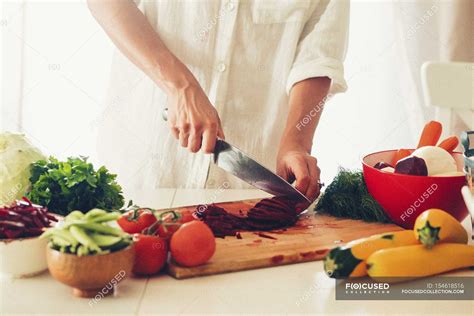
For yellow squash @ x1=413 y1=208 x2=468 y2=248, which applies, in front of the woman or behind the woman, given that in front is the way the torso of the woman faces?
in front

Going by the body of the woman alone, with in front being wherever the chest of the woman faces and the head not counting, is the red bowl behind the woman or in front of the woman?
in front

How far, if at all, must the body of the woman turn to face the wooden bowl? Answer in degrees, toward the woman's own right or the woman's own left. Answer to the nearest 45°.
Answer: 0° — they already face it

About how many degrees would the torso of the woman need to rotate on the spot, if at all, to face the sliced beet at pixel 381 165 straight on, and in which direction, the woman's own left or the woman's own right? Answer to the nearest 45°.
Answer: approximately 45° to the woman's own left

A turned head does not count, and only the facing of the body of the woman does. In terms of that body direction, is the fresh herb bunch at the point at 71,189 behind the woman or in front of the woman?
in front

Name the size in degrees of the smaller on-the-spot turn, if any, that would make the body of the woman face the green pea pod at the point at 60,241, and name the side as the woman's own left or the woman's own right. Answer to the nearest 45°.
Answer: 0° — they already face it

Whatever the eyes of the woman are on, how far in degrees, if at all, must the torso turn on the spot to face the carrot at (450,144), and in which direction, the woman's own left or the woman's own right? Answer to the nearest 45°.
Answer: approximately 45° to the woman's own left

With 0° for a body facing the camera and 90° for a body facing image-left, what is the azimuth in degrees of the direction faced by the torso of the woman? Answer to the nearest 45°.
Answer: approximately 0°
